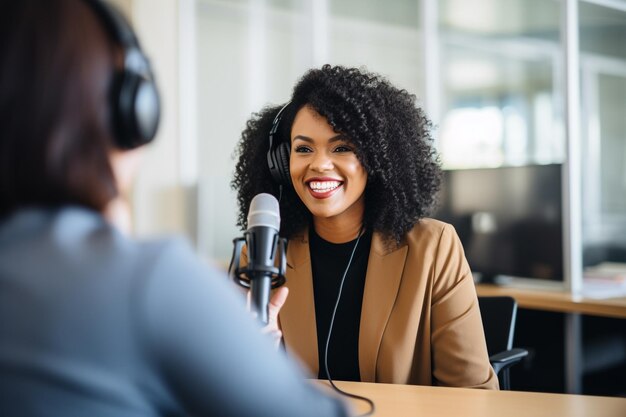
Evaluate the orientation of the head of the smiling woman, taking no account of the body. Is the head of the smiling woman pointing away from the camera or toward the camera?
toward the camera

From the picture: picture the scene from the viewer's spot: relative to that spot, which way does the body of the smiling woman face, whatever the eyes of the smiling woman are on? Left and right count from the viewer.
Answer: facing the viewer and to the left of the viewer

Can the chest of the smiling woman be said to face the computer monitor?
no

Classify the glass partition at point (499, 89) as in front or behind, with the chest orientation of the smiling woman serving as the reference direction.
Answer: behind

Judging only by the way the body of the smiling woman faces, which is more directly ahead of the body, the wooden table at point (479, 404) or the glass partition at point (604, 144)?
the wooden table

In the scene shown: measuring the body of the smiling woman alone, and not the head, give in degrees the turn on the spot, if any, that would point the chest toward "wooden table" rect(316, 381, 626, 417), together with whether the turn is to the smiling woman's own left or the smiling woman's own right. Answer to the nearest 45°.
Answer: approximately 45° to the smiling woman's own left

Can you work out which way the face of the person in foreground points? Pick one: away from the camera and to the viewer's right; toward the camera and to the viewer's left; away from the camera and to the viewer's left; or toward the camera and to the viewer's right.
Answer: away from the camera and to the viewer's right

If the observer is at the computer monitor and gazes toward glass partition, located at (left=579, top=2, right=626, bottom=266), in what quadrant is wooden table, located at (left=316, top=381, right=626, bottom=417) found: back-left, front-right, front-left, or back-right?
back-right

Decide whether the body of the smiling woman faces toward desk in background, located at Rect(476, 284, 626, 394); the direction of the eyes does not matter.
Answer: no

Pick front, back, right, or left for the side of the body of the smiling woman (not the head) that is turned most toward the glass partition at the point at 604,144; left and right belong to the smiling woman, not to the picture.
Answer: back

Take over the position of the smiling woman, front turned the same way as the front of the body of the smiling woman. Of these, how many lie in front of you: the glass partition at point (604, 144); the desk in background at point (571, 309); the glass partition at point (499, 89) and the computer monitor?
0
